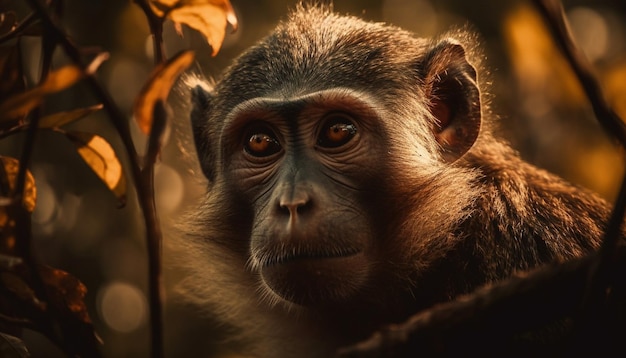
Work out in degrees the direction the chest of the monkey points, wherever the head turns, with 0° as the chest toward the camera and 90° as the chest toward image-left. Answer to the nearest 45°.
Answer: approximately 45°

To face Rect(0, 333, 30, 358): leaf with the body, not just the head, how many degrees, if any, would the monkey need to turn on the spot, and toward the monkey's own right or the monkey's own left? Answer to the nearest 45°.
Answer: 0° — it already faces it

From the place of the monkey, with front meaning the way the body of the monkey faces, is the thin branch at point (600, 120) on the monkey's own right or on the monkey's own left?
on the monkey's own left
